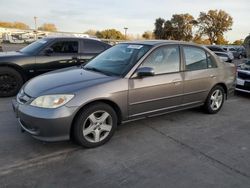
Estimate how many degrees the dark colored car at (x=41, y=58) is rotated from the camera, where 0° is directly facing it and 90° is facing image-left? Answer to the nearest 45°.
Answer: approximately 90°

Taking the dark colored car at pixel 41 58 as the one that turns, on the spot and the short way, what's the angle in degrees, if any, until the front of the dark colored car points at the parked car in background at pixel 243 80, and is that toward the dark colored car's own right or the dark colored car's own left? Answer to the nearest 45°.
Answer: approximately 180°
